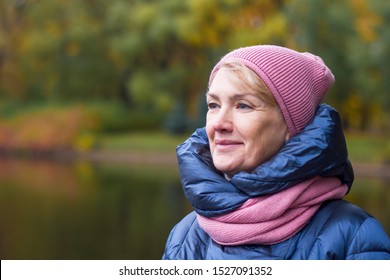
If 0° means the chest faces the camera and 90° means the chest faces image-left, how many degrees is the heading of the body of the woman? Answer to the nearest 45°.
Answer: approximately 45°
